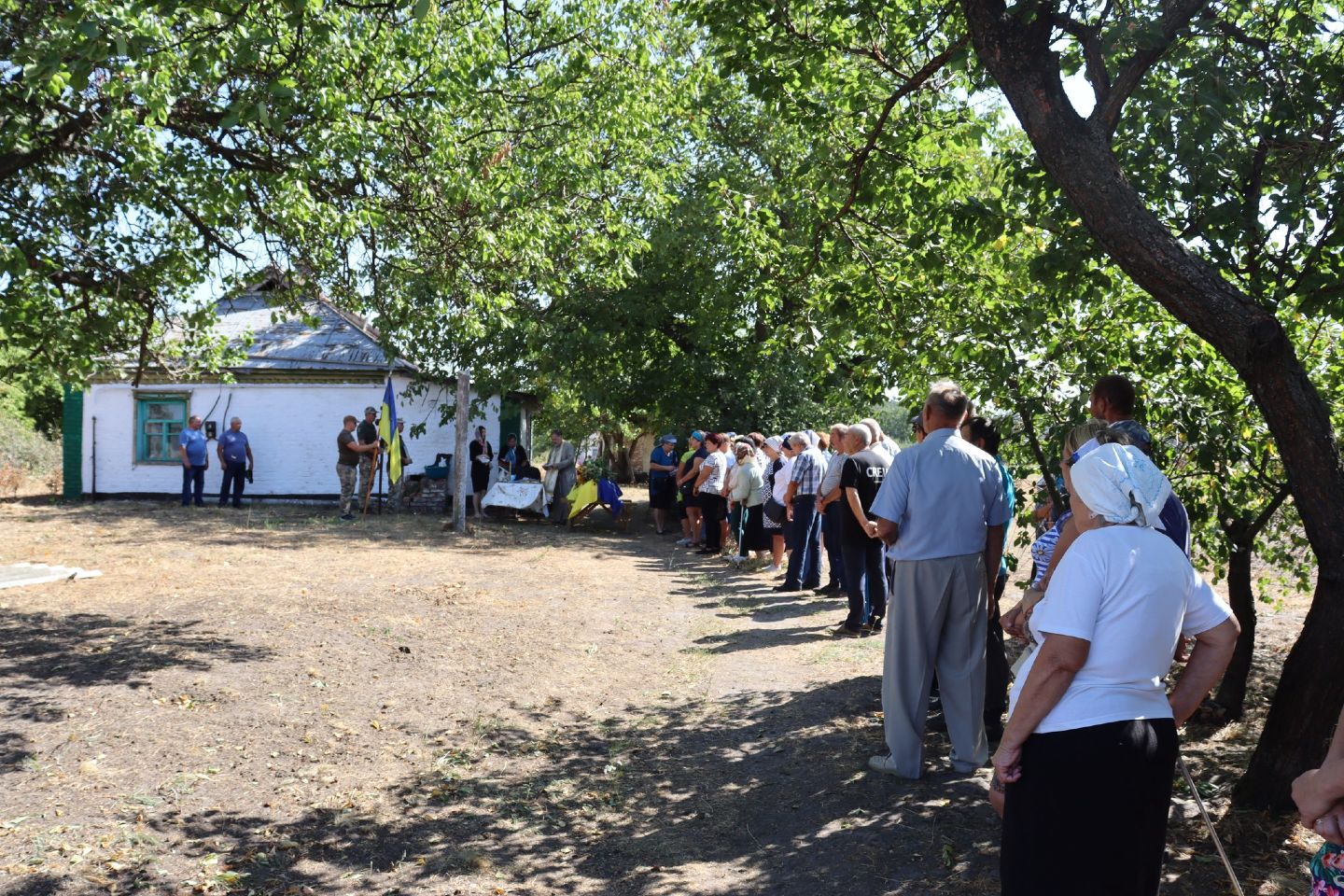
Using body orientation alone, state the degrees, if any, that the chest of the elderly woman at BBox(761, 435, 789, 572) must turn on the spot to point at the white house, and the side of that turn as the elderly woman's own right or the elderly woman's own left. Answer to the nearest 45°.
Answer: approximately 45° to the elderly woman's own right

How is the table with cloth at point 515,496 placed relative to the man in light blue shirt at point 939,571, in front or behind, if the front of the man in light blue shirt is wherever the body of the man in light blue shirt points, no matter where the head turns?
in front

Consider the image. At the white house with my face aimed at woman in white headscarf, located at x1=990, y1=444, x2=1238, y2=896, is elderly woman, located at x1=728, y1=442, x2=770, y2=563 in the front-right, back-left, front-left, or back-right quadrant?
front-left

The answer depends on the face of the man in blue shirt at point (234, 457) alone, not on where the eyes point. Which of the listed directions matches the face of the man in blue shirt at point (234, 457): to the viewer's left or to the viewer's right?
to the viewer's right

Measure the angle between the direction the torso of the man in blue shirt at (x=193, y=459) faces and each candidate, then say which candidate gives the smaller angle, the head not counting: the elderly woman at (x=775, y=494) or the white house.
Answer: the elderly woman

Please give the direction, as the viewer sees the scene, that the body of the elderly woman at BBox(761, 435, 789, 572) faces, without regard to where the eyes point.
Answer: to the viewer's left

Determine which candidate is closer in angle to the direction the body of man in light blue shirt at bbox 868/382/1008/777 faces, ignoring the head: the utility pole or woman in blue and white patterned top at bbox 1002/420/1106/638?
the utility pole

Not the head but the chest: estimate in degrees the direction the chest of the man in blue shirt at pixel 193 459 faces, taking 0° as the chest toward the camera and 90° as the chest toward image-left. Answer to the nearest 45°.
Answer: approximately 315°

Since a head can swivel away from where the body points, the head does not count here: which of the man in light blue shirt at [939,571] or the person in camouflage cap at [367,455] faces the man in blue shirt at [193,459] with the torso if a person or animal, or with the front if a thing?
the man in light blue shirt

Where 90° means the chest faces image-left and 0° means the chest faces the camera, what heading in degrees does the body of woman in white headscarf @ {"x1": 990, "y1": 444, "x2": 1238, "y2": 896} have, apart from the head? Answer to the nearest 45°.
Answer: approximately 135°

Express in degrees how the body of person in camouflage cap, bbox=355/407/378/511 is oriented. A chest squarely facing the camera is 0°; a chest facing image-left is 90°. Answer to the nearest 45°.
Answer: approximately 270°

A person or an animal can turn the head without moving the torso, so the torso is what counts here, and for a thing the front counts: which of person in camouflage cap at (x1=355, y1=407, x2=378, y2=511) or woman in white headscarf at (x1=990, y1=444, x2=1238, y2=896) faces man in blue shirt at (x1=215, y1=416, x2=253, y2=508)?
the woman in white headscarf

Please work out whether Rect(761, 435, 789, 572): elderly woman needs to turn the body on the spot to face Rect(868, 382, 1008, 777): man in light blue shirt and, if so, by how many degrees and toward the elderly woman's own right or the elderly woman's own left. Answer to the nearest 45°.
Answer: approximately 90° to the elderly woman's own left

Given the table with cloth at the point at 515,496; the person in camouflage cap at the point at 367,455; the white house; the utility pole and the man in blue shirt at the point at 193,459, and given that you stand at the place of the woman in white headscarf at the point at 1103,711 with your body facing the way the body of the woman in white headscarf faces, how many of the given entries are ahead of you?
5

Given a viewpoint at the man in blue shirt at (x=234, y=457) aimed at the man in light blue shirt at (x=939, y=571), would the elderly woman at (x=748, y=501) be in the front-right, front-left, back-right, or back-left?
front-left
